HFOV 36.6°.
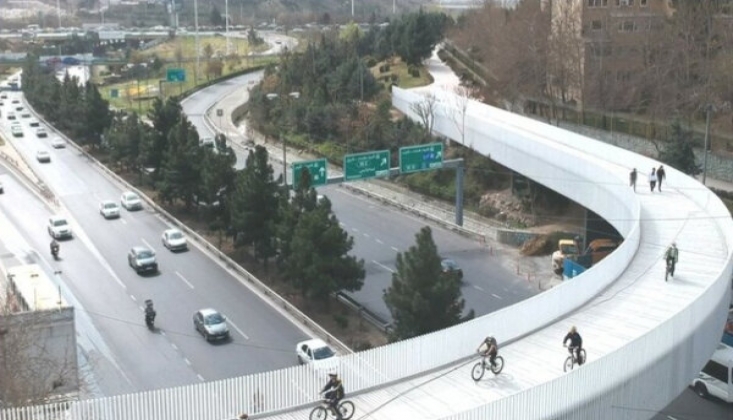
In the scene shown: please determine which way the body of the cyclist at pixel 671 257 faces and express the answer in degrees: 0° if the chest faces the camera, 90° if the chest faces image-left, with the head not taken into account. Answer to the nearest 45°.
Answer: approximately 45°

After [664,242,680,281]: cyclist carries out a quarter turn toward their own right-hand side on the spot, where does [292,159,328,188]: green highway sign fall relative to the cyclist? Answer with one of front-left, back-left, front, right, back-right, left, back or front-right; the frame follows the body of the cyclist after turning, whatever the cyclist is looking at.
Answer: front

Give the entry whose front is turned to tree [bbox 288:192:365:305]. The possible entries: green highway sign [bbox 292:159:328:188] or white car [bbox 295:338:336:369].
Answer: the green highway sign

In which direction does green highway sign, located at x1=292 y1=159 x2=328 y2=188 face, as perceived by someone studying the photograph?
facing the viewer

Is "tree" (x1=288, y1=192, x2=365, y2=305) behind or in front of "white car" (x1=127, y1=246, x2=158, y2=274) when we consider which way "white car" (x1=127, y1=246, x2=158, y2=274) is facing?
in front
